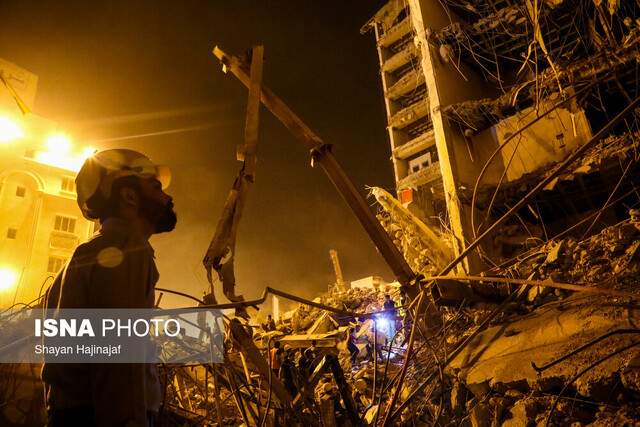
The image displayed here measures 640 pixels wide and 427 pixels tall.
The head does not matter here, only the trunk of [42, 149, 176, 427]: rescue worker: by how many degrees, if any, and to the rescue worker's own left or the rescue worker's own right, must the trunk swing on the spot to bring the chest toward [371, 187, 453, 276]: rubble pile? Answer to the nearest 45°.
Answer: approximately 45° to the rescue worker's own left

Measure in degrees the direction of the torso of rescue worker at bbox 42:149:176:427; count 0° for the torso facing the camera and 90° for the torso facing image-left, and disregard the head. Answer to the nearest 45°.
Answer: approximately 270°

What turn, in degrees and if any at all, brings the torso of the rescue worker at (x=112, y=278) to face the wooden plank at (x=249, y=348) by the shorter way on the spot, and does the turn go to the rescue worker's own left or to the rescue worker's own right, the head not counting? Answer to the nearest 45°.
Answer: approximately 45° to the rescue worker's own left

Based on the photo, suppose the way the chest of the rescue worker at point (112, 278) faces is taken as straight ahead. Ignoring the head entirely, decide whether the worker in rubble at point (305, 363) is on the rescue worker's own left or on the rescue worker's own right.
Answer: on the rescue worker's own left

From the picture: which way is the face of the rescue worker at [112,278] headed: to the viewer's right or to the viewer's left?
to the viewer's right

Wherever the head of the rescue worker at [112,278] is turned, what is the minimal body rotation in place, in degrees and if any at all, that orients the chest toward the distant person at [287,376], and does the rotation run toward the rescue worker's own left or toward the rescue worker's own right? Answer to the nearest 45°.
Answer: approximately 45° to the rescue worker's own left
